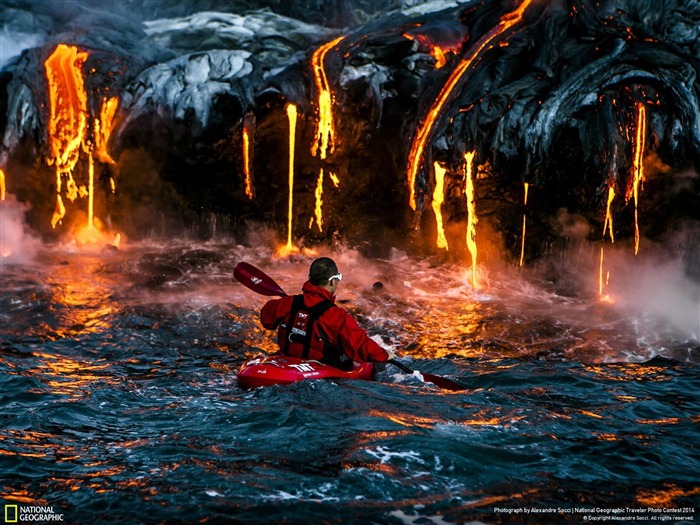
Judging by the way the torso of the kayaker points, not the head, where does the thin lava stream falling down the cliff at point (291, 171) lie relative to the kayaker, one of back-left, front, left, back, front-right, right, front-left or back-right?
front-left

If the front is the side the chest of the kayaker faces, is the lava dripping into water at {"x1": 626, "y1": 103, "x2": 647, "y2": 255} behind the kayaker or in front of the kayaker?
in front

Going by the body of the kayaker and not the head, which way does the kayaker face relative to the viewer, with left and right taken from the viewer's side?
facing away from the viewer and to the right of the viewer

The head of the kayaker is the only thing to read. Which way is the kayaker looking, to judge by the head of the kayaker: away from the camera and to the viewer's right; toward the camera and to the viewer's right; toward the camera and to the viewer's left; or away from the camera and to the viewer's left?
away from the camera and to the viewer's right
